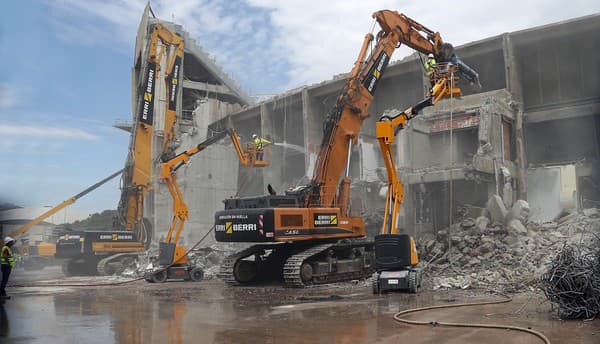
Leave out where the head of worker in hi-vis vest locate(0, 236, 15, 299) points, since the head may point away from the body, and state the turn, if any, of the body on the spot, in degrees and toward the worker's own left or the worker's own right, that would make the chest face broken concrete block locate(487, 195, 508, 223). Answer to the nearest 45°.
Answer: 0° — they already face it

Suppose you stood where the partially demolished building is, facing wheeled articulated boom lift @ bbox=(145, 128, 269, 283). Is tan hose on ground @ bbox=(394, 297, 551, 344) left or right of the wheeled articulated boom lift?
left

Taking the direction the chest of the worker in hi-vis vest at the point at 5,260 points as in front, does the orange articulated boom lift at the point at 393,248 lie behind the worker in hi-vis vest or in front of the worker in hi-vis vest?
in front

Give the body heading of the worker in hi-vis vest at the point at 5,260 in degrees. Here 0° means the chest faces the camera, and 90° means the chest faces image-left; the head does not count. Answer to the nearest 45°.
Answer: approximately 270°

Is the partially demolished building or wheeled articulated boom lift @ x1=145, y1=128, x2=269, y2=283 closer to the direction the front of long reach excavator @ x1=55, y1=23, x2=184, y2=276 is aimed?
the partially demolished building

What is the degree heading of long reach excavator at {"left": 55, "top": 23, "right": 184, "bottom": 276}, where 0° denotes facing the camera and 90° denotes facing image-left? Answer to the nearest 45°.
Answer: approximately 225°

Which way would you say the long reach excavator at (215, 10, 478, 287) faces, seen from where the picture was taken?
facing away from the viewer and to the right of the viewer

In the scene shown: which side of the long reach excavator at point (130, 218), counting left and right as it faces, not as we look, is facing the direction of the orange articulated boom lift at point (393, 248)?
right

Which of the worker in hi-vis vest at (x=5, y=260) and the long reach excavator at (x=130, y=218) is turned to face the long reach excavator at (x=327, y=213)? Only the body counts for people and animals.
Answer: the worker in hi-vis vest
